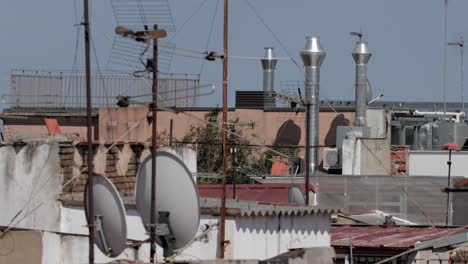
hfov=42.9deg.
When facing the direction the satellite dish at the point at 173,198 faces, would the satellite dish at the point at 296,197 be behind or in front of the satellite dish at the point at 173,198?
in front

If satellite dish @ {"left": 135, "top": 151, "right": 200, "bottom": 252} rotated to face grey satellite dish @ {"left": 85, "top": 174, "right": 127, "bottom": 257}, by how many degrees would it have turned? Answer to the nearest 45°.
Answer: approximately 135° to its left

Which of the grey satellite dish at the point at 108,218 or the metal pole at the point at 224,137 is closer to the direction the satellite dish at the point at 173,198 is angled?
the metal pole

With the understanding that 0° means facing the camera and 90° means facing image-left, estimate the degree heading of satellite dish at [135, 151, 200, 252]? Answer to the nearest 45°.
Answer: approximately 225°
